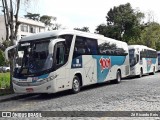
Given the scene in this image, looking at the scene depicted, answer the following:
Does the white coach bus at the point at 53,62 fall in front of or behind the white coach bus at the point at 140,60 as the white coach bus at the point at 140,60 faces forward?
in front

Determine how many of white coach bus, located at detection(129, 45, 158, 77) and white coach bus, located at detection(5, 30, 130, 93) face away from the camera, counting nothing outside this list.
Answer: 0

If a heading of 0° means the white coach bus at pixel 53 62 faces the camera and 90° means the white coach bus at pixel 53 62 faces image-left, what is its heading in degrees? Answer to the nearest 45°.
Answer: approximately 45°

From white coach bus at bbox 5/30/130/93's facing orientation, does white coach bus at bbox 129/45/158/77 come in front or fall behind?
behind
